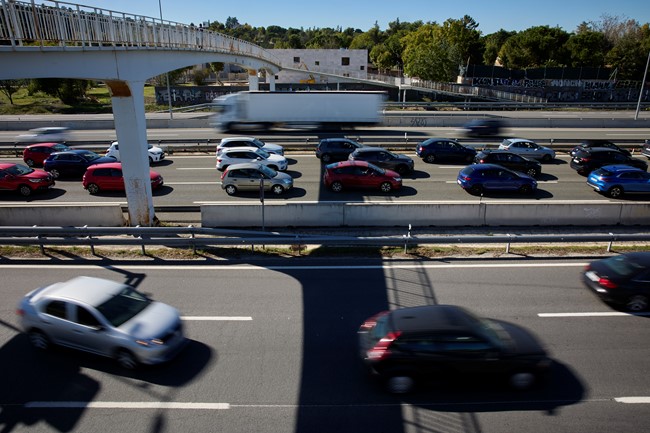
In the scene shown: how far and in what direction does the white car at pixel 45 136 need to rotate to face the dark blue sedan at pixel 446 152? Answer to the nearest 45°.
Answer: approximately 135° to its left

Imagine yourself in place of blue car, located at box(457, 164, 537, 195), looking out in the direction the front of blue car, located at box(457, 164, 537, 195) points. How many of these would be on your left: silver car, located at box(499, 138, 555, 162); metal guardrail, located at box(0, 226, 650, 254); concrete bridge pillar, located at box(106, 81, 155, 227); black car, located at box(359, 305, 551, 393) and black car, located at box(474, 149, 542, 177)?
2

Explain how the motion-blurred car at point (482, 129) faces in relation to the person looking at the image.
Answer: facing to the left of the viewer

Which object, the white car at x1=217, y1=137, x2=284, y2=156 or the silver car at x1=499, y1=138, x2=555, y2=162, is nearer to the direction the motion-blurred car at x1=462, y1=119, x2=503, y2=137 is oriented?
the white car

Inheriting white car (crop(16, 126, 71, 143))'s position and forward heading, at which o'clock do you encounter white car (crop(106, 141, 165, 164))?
white car (crop(106, 141, 165, 164)) is roughly at 8 o'clock from white car (crop(16, 126, 71, 143)).

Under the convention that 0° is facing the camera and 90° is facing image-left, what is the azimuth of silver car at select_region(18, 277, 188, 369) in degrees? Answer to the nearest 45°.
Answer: approximately 315°

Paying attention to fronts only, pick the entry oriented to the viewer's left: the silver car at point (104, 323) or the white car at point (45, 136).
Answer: the white car

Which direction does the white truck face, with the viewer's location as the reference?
facing to the left of the viewer

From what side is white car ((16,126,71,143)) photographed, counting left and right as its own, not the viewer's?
left
